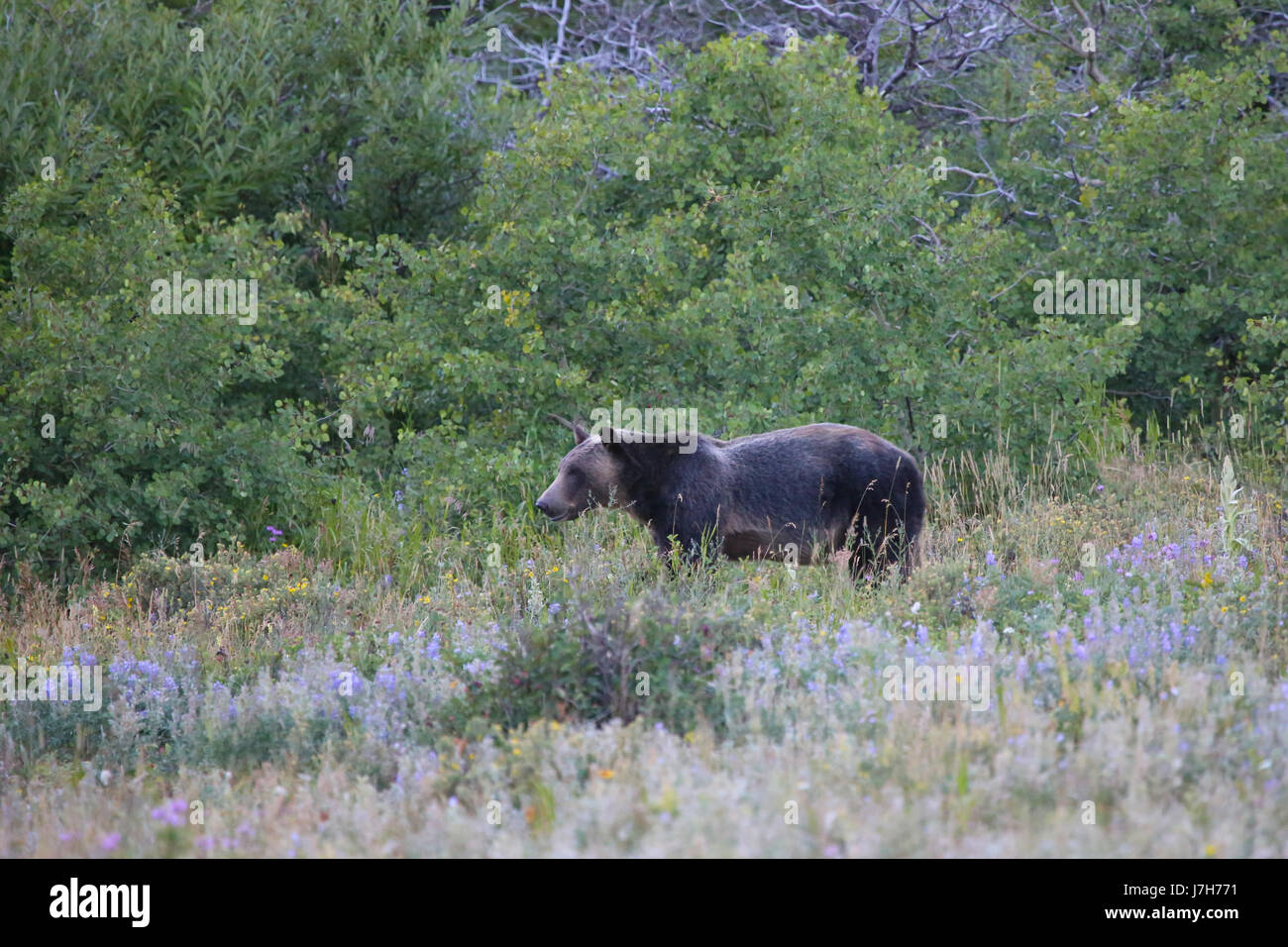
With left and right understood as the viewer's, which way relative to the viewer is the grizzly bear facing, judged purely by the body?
facing to the left of the viewer
